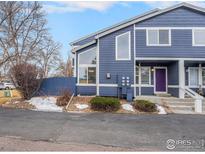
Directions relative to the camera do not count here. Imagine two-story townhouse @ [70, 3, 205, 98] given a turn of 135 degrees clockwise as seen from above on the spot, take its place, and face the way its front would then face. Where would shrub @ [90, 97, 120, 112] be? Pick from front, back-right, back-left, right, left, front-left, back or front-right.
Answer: left

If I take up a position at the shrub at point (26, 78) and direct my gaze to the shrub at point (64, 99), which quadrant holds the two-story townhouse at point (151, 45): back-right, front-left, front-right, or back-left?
front-left

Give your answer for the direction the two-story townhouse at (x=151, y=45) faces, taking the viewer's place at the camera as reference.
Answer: facing the viewer

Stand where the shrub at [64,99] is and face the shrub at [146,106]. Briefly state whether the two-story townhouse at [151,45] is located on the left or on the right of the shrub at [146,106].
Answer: left

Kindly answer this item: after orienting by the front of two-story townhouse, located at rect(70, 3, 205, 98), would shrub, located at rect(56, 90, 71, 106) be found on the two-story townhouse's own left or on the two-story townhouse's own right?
on the two-story townhouse's own right

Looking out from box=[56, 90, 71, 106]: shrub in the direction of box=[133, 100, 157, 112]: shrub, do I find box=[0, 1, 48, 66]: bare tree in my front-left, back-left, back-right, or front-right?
back-left

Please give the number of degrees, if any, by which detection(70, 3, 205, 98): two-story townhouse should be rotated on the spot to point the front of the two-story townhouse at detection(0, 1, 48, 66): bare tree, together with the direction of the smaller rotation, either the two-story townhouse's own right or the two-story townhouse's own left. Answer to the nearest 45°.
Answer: approximately 135° to the two-story townhouse's own right

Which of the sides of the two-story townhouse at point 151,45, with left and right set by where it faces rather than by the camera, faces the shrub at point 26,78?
right
